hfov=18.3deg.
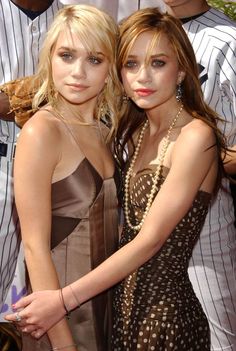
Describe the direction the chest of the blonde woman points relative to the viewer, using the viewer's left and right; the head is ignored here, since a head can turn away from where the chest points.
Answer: facing the viewer and to the right of the viewer
